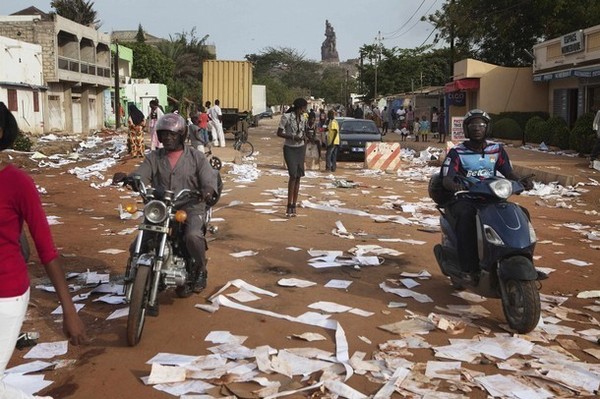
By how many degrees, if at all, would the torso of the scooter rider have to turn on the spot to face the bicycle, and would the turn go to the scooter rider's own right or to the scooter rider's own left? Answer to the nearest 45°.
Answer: approximately 180°

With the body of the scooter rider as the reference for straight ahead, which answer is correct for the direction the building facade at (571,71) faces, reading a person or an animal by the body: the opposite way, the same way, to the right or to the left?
to the right

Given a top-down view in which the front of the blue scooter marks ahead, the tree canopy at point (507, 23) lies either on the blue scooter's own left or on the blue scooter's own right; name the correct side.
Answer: on the blue scooter's own left

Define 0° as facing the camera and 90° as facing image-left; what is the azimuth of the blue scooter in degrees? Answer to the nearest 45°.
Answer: approximately 315°

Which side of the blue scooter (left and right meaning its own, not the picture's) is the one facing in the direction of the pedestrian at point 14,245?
right

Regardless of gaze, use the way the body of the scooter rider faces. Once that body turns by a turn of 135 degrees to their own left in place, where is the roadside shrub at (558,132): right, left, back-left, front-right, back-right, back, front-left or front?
front

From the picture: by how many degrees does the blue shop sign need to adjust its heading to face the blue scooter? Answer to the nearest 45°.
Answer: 0° — it already faces it

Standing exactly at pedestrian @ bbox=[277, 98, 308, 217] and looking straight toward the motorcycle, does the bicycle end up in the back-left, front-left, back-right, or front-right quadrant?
back-right

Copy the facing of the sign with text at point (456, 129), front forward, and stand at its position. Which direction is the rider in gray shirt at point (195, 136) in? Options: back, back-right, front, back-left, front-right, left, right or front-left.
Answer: right

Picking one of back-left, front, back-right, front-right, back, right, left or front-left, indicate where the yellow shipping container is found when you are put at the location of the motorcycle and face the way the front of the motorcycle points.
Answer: back-right

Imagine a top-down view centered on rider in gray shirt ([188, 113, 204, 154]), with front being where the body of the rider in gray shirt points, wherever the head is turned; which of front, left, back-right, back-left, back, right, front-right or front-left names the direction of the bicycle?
left
